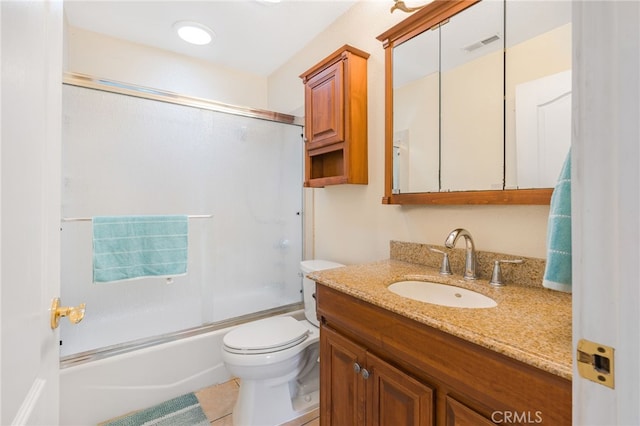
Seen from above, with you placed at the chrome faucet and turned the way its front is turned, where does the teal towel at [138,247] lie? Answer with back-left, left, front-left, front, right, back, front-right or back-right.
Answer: front-right

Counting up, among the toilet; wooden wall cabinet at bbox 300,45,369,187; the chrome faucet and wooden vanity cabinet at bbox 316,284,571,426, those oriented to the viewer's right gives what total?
0

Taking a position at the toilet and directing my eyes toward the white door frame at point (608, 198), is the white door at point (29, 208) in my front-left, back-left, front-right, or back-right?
front-right

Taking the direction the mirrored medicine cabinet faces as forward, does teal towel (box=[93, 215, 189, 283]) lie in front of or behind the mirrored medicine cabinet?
in front

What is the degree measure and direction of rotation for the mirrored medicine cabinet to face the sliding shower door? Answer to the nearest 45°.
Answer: approximately 45° to its right

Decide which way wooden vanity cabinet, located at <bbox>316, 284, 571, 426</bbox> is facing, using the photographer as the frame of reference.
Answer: facing the viewer and to the left of the viewer

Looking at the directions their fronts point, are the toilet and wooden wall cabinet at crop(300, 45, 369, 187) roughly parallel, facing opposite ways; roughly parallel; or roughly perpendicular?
roughly parallel

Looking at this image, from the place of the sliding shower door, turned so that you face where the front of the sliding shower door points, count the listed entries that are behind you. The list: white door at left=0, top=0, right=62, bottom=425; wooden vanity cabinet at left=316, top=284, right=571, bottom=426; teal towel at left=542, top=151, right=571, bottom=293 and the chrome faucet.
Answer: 0

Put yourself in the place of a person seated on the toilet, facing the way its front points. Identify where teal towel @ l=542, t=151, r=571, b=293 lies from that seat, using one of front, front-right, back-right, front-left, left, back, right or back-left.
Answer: left

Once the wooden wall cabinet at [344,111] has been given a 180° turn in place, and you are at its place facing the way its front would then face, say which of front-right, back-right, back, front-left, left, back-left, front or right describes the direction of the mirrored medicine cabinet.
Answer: right

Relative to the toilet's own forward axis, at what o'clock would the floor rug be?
The floor rug is roughly at 2 o'clock from the toilet.

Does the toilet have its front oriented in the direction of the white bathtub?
no

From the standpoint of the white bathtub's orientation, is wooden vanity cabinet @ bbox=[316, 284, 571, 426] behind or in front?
in front

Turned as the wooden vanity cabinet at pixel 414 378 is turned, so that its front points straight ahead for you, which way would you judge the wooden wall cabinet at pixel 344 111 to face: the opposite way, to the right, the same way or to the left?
the same way
